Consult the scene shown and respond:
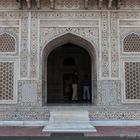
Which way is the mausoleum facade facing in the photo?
toward the camera
